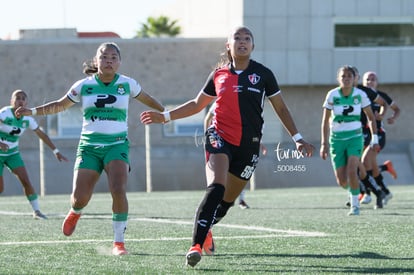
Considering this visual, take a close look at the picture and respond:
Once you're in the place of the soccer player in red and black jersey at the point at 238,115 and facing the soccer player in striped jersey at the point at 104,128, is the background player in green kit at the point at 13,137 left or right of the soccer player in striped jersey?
right

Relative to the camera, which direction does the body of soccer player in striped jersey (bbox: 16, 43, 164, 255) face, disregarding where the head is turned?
toward the camera

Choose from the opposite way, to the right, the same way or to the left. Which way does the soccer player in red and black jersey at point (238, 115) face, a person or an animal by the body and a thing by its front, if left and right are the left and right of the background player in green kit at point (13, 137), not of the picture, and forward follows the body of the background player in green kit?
the same way

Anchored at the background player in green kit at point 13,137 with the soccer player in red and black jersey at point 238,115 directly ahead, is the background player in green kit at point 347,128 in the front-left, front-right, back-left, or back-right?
front-left

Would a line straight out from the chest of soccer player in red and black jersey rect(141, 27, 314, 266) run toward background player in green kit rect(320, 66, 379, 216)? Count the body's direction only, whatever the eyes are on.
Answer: no

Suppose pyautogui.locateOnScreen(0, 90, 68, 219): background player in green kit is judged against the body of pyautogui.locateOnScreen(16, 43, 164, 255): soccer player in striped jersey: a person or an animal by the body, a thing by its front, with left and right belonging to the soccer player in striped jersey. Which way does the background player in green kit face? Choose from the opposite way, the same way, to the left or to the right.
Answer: the same way

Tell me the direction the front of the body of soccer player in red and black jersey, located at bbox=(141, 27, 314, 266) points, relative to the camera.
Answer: toward the camera

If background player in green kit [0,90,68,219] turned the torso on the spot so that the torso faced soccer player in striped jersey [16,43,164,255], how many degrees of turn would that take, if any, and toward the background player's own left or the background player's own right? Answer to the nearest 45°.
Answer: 0° — they already face them

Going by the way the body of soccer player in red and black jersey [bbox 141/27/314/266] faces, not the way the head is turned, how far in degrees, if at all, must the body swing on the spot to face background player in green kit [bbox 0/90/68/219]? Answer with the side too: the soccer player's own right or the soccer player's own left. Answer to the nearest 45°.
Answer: approximately 135° to the soccer player's own right

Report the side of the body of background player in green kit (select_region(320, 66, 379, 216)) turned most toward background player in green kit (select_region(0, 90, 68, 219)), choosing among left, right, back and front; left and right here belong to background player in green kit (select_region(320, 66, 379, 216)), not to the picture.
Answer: right

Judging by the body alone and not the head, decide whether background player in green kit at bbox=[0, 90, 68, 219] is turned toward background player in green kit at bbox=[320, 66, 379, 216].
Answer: no

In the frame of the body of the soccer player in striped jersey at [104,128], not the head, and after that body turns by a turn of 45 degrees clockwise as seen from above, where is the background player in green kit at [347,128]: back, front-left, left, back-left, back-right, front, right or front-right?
back

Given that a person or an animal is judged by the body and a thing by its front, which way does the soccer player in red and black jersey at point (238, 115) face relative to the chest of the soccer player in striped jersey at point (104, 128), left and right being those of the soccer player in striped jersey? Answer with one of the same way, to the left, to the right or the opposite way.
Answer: the same way

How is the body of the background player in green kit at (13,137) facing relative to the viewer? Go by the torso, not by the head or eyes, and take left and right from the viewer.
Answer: facing the viewer
